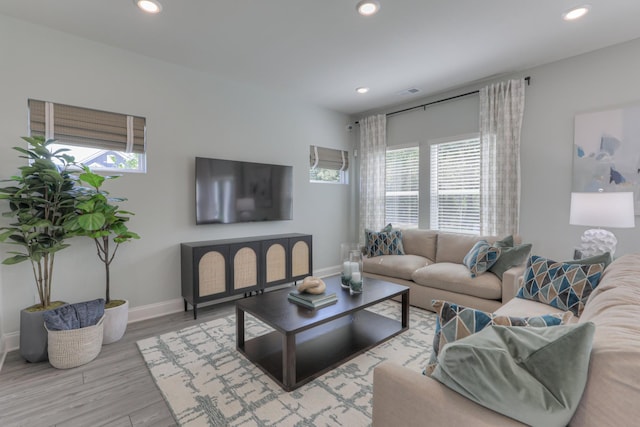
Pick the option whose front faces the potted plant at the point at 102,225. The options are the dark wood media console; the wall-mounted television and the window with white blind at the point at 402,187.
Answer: the window with white blind

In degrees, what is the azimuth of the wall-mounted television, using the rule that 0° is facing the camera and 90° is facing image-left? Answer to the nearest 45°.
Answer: approximately 315°

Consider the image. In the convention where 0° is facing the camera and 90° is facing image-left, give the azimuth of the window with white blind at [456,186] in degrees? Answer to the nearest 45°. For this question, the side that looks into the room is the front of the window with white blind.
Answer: approximately 45°

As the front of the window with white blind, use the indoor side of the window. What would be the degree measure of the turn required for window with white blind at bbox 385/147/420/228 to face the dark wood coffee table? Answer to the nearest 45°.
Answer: approximately 45° to its left

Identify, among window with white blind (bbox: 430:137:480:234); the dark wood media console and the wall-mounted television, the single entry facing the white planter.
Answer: the window with white blind

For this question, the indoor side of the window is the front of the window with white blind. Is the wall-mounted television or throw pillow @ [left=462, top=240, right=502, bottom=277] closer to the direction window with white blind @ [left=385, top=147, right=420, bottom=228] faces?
the wall-mounted television

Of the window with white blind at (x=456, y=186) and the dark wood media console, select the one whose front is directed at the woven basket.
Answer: the window with white blind

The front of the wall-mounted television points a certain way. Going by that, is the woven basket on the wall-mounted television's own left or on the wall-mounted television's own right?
on the wall-mounted television's own right

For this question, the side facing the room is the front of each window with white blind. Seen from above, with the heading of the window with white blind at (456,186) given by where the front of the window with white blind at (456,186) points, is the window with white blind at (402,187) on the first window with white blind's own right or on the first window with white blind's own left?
on the first window with white blind's own right
